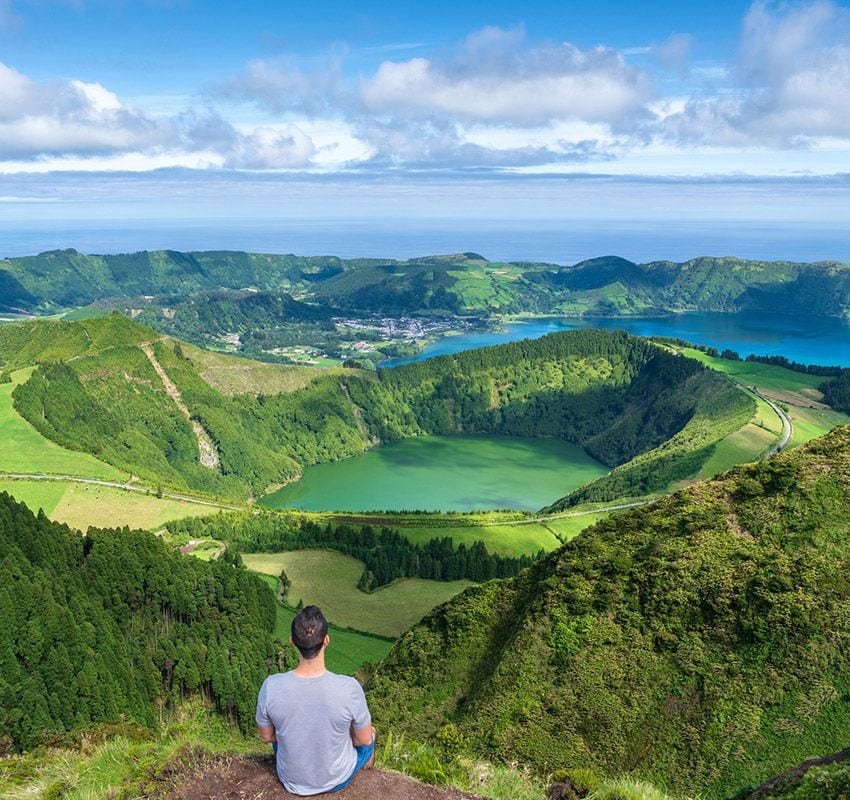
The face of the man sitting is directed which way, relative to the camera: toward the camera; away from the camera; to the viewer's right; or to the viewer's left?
away from the camera

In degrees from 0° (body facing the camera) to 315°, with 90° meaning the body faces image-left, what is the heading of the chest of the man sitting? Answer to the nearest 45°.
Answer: approximately 180°
